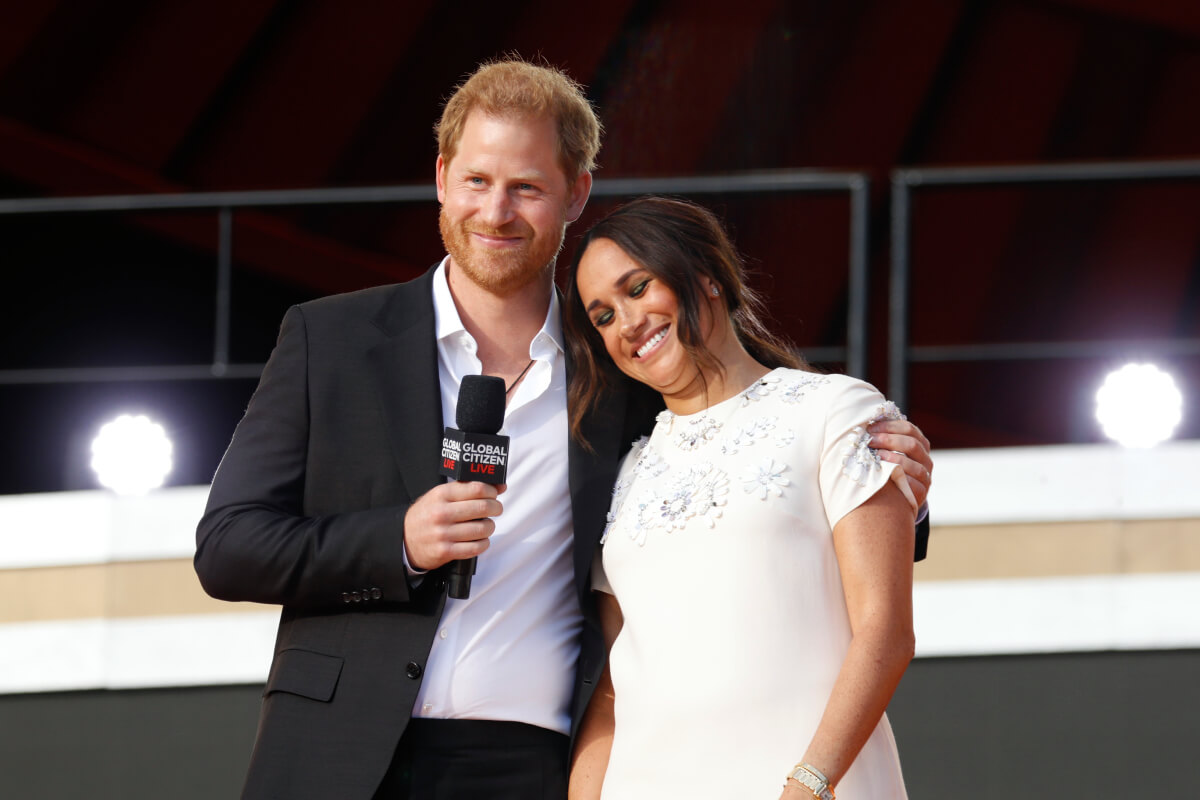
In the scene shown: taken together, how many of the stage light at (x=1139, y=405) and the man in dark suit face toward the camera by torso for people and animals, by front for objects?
2

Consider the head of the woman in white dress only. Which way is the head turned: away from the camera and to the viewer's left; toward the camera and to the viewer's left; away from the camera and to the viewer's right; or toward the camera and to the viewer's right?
toward the camera and to the viewer's left

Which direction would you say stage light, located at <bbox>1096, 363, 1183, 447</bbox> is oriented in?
toward the camera

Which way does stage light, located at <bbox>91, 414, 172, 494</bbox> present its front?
toward the camera

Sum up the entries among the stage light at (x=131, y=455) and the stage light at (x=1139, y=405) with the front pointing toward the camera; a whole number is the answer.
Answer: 2

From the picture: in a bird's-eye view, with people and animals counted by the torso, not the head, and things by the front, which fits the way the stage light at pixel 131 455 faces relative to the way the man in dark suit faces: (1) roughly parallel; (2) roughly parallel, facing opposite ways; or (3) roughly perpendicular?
roughly parallel

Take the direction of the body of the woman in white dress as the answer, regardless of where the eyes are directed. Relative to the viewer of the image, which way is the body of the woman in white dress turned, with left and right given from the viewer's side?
facing the viewer and to the left of the viewer

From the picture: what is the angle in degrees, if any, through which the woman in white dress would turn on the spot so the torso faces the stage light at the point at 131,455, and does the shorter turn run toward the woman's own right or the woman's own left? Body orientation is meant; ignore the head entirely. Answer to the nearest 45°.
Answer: approximately 90° to the woman's own right

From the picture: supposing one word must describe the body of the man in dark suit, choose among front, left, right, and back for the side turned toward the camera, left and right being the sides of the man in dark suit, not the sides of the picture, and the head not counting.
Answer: front

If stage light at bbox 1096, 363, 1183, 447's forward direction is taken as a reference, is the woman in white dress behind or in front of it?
in front

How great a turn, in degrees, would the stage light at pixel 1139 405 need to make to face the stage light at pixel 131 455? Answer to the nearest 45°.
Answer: approximately 90° to its right

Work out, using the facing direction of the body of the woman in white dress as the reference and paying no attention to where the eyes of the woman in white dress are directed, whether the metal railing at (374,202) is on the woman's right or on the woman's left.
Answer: on the woman's right

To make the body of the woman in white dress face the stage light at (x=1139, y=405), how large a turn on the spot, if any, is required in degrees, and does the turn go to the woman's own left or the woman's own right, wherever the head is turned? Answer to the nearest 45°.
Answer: approximately 180°

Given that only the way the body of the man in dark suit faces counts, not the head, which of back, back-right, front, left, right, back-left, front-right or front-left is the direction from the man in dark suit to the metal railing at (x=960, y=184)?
back-left
